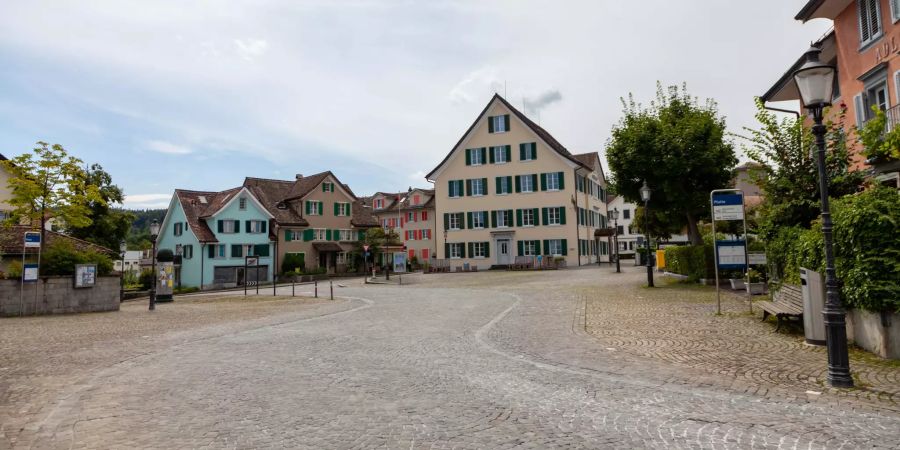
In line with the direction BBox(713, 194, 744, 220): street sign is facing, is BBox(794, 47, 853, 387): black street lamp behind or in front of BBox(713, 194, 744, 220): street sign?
in front

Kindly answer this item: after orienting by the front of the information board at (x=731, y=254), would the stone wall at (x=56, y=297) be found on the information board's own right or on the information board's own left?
on the information board's own right

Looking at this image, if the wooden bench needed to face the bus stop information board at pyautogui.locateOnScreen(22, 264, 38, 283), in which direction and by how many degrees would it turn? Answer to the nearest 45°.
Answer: approximately 45° to its right

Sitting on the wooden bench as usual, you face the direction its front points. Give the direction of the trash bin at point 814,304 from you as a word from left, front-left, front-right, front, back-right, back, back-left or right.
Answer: front-left

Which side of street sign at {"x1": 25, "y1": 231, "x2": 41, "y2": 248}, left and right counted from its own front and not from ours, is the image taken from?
front

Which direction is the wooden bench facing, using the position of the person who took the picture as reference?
facing the viewer and to the left of the viewer

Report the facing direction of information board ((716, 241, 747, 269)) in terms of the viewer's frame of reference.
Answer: facing the viewer

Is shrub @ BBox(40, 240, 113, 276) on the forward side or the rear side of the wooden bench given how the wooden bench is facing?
on the forward side

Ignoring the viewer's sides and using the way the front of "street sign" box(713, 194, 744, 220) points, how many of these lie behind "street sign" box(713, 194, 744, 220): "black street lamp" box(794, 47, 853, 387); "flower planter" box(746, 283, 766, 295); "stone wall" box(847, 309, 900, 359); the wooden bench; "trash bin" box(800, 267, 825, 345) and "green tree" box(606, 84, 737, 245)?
2

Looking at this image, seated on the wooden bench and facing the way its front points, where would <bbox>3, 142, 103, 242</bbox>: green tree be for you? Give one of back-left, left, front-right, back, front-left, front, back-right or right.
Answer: front-right

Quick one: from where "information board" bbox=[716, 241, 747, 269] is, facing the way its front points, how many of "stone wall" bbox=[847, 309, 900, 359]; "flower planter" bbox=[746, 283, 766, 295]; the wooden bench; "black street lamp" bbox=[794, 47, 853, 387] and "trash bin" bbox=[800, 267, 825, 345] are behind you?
1
